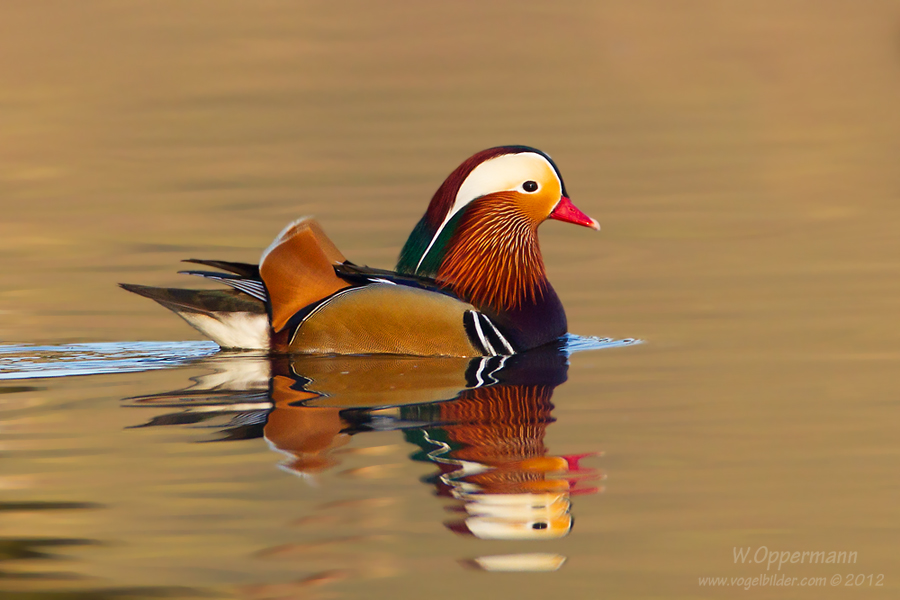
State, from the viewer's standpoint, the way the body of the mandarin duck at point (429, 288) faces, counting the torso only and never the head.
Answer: to the viewer's right
